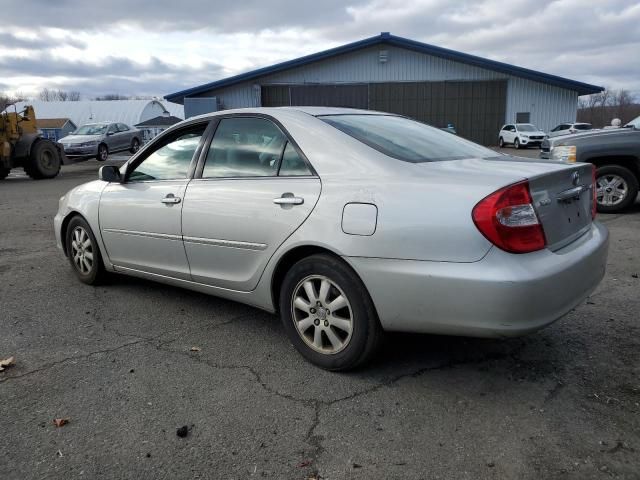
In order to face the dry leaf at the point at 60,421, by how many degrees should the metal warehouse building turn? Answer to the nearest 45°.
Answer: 0° — it already faces it

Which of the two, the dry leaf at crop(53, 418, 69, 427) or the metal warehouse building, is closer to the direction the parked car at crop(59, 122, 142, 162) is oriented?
the dry leaf

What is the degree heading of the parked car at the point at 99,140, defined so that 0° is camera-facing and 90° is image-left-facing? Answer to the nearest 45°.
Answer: approximately 45°

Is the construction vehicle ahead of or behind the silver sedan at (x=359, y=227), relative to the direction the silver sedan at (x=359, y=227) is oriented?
ahead

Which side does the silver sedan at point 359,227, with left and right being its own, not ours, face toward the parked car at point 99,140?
front

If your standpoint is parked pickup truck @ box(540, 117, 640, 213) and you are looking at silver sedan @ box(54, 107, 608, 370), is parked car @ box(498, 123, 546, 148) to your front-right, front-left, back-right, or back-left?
back-right

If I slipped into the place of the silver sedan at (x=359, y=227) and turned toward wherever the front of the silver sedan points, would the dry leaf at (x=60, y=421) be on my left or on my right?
on my left

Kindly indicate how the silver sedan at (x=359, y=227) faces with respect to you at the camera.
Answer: facing away from the viewer and to the left of the viewer

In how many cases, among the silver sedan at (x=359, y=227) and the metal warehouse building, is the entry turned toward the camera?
1

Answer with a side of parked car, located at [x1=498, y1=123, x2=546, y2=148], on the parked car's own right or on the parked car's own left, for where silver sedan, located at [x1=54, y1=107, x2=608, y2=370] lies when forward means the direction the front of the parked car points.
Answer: on the parked car's own right

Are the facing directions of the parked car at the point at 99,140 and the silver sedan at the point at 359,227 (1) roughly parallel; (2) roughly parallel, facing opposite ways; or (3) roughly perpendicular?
roughly perpendicular

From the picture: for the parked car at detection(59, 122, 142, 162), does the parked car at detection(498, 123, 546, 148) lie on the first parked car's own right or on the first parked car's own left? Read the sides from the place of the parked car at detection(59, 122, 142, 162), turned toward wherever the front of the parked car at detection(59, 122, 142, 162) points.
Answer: on the first parked car's own left
